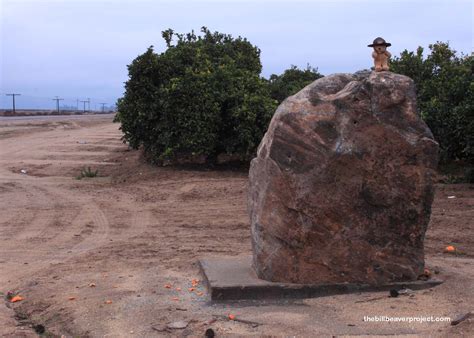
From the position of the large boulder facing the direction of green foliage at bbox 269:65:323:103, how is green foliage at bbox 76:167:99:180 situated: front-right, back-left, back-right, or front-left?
front-left

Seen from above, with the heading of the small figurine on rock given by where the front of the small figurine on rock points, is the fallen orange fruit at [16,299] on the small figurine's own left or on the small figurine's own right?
on the small figurine's own right

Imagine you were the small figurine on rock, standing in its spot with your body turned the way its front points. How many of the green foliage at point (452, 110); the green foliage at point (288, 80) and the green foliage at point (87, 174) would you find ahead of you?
0

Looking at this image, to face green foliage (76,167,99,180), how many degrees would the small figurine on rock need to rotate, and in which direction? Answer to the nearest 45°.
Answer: approximately 135° to its right

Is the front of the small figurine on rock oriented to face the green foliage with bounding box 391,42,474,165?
no

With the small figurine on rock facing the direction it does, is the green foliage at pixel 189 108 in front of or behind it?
behind

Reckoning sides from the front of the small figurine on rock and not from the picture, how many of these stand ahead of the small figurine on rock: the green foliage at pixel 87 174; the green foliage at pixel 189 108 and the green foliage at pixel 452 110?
0

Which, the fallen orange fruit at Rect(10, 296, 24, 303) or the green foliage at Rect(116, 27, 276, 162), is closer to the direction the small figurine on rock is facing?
the fallen orange fruit

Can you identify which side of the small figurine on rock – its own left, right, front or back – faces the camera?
front

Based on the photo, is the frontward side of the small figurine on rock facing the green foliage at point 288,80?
no

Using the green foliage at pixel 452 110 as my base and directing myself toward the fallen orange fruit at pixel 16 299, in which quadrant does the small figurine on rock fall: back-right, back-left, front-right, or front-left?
front-left
